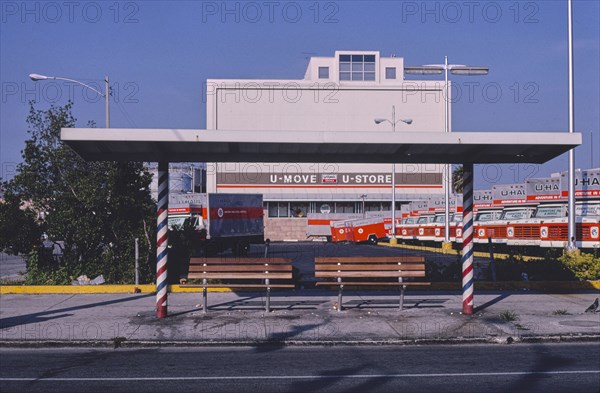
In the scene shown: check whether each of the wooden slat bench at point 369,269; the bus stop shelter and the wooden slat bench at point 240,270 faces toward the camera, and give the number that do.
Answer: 3

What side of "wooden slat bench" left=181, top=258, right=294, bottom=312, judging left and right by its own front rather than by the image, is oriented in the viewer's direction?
front

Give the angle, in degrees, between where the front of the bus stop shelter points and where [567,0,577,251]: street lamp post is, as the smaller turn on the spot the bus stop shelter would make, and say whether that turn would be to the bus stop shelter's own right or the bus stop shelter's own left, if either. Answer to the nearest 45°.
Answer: approximately 135° to the bus stop shelter's own left

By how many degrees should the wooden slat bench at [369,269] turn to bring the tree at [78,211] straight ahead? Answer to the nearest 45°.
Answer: approximately 135° to its right

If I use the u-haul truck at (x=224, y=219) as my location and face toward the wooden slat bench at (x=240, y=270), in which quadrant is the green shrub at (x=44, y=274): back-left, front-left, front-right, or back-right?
front-right

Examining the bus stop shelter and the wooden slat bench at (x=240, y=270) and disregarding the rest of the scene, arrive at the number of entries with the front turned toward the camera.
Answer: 2

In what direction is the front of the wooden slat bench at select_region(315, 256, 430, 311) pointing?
toward the camera

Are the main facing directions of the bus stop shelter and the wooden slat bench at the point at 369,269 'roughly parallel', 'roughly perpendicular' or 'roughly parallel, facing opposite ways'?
roughly parallel

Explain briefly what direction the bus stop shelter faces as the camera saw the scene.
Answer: facing the viewer

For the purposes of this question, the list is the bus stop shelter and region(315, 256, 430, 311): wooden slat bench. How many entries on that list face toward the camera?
2

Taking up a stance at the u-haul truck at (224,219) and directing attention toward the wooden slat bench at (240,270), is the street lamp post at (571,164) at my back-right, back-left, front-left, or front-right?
front-left

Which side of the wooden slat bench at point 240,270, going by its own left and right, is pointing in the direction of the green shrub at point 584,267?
left

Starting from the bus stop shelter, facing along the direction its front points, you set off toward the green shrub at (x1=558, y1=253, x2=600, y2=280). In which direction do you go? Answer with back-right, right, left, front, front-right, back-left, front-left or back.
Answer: back-left
